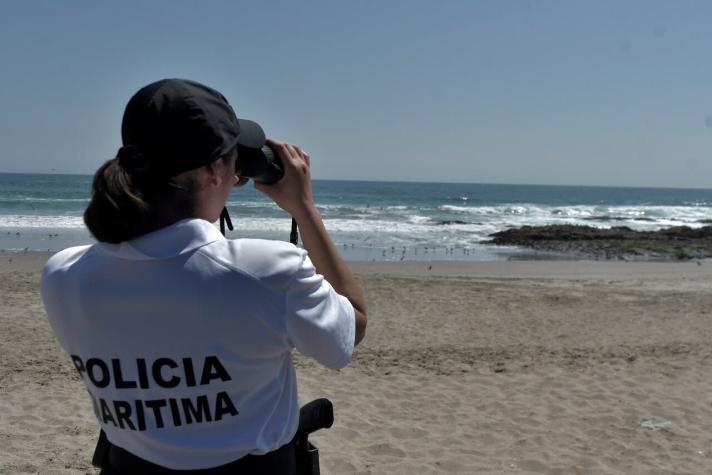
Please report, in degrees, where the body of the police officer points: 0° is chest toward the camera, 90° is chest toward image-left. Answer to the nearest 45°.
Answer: approximately 225°

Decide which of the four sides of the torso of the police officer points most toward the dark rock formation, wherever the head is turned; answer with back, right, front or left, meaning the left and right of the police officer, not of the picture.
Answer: front

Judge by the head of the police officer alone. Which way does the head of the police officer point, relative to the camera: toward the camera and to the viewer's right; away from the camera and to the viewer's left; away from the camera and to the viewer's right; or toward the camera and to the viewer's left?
away from the camera and to the viewer's right
